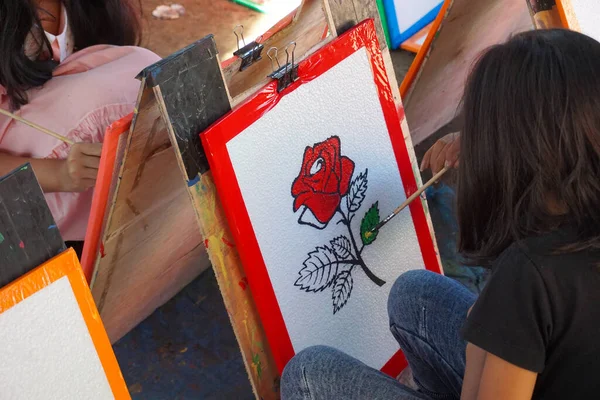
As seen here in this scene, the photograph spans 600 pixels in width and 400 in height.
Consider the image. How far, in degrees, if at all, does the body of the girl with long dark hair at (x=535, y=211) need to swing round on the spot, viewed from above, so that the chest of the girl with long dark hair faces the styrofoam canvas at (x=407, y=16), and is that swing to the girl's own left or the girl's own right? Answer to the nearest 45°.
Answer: approximately 45° to the girl's own right

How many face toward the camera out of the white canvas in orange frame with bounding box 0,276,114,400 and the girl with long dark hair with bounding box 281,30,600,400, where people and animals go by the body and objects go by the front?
1

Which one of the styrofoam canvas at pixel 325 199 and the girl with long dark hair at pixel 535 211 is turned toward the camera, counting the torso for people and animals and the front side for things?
the styrofoam canvas

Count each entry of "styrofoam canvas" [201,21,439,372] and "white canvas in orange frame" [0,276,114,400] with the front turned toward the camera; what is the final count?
2

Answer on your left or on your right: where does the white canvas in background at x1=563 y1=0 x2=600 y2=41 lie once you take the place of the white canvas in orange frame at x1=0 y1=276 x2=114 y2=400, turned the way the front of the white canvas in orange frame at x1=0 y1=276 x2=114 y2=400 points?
on your left

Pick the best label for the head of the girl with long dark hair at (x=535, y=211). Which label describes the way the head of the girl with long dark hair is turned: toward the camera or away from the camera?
away from the camera

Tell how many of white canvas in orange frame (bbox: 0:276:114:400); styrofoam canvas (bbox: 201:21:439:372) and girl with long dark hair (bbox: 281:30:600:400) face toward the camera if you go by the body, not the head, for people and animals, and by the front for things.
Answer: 2

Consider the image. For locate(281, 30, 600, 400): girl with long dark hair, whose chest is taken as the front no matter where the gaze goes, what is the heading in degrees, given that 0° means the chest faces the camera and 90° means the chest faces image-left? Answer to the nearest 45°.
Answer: approximately 135°

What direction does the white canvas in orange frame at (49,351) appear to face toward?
toward the camera

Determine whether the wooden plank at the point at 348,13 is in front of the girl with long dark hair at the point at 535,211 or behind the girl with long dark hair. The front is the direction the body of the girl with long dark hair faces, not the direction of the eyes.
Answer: in front

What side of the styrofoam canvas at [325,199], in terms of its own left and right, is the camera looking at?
front

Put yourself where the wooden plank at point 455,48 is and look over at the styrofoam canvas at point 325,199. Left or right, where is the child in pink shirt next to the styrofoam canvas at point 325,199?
right
